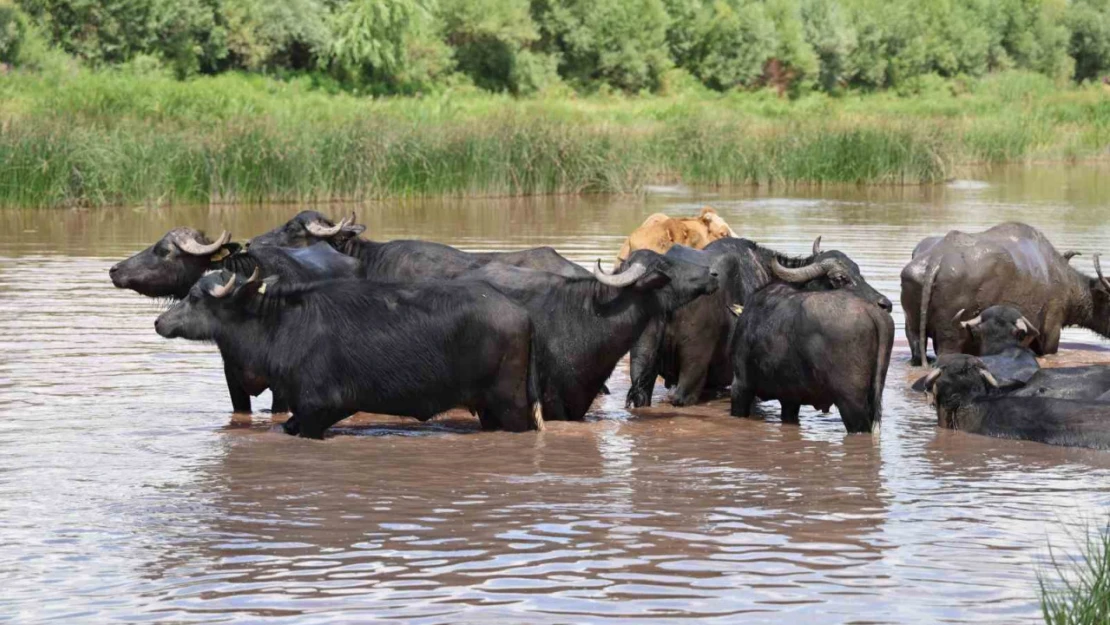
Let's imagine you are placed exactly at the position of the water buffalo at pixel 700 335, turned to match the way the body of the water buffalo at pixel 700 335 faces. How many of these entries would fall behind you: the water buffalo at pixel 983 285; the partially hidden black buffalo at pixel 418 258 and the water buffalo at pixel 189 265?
2

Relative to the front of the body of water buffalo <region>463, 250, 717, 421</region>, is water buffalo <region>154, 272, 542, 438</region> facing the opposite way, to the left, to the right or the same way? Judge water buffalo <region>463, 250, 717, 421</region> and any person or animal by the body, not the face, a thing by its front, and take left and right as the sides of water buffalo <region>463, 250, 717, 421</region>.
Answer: the opposite way

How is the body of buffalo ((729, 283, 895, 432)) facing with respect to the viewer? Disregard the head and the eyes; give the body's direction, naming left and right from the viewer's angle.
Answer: facing away from the viewer and to the left of the viewer

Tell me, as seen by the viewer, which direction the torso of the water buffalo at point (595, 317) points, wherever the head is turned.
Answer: to the viewer's right

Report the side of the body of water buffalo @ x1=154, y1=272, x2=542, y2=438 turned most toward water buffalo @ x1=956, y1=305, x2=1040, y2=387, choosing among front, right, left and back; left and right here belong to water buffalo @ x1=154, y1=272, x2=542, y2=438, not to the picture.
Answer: back

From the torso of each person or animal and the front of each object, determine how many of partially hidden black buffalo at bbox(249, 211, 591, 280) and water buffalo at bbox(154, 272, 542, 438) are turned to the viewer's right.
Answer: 0

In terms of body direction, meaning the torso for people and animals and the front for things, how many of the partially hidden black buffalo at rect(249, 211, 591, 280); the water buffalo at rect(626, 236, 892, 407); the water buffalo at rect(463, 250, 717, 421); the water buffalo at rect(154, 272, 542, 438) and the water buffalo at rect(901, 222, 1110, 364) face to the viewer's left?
2

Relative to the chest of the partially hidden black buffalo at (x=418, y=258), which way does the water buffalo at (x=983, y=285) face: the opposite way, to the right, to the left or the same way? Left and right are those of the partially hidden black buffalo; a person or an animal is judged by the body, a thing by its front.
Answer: the opposite way

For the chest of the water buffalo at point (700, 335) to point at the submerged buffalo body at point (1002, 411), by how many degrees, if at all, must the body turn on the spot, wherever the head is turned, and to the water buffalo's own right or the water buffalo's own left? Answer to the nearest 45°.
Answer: approximately 45° to the water buffalo's own right

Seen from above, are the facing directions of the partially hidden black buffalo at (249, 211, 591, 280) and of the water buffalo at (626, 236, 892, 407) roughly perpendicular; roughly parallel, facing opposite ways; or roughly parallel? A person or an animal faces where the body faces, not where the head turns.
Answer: roughly parallel, facing opposite ways

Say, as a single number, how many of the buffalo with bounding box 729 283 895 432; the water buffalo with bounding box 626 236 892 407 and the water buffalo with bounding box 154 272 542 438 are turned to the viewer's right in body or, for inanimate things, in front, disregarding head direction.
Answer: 1

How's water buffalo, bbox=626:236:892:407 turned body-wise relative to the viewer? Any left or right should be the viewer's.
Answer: facing to the right of the viewer

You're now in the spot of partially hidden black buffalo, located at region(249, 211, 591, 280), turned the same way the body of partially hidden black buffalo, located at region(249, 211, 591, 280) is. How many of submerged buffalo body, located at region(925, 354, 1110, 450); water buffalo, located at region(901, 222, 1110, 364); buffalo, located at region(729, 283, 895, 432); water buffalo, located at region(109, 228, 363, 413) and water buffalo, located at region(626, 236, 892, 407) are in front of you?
1

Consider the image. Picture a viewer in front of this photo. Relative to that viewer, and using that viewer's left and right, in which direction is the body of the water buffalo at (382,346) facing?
facing to the left of the viewer

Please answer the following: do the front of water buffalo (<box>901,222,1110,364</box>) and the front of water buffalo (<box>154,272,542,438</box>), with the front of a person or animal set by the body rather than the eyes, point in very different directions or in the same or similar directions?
very different directions

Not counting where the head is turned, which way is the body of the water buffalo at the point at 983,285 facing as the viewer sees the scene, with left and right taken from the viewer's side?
facing away from the viewer and to the right of the viewer

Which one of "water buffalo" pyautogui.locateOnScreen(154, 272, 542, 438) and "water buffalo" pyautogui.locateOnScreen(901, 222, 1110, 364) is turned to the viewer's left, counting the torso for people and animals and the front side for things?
"water buffalo" pyautogui.locateOnScreen(154, 272, 542, 438)

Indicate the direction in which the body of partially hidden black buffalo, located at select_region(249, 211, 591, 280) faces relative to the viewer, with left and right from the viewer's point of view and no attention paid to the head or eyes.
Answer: facing to the left of the viewer

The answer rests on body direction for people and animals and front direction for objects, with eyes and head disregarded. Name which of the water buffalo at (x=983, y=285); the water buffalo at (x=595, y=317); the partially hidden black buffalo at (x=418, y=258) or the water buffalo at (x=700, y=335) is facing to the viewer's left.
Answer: the partially hidden black buffalo
